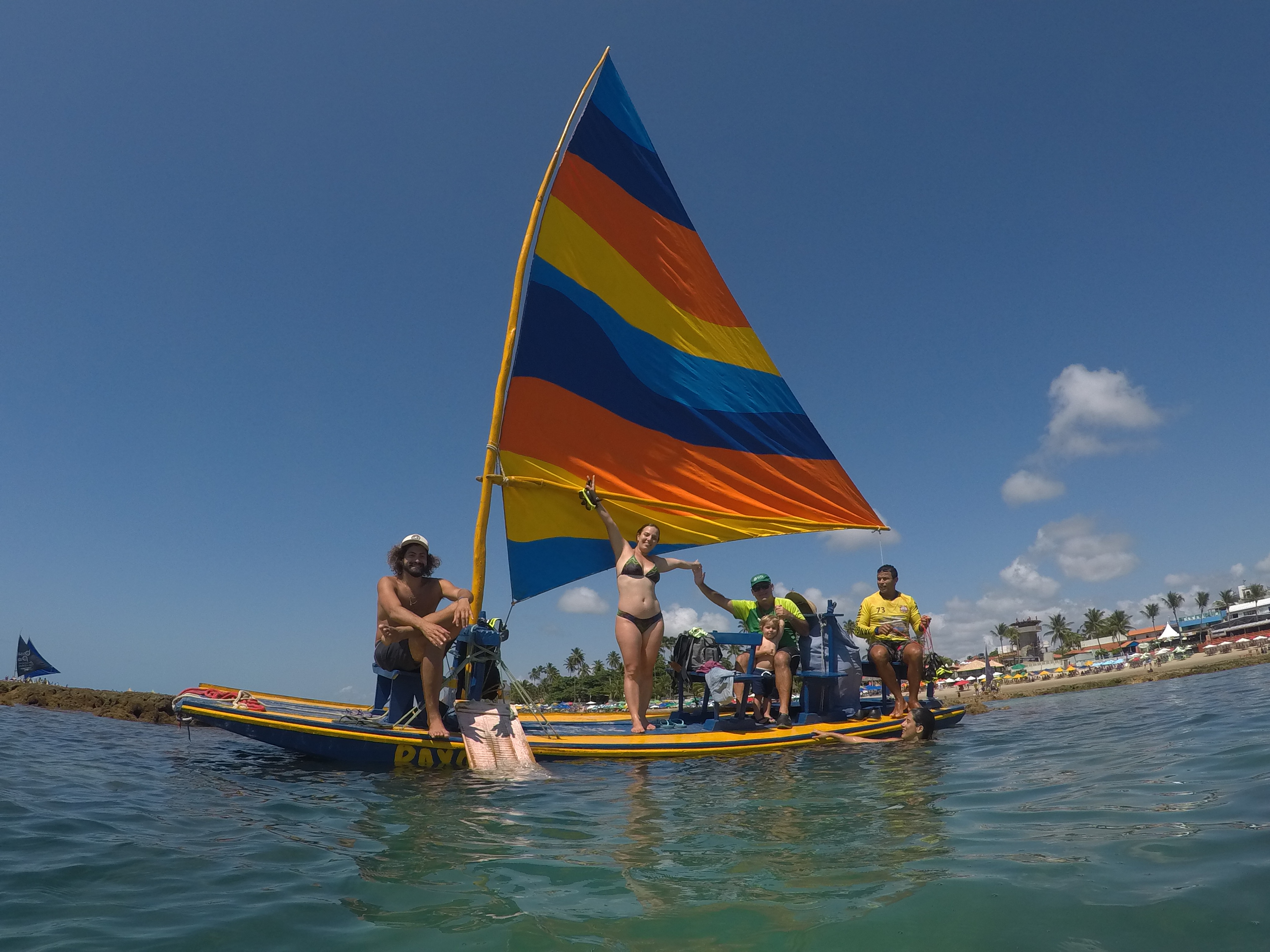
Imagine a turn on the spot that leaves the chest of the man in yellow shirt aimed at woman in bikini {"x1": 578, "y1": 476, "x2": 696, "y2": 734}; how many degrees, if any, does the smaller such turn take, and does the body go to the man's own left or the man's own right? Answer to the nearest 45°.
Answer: approximately 45° to the man's own right

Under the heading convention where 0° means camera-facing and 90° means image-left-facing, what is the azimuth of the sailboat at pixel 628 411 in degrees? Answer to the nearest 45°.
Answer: approximately 90°

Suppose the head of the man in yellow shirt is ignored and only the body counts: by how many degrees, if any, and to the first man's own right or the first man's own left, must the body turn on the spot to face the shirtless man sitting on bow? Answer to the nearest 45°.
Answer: approximately 45° to the first man's own right

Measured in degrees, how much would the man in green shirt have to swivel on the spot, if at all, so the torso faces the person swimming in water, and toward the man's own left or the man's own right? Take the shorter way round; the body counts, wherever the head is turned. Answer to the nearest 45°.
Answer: approximately 90° to the man's own left
